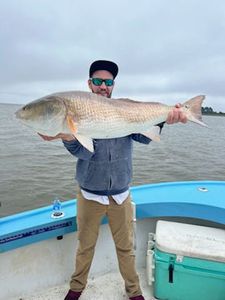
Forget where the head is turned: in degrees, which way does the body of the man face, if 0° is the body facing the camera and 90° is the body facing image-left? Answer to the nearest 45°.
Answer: approximately 0°
